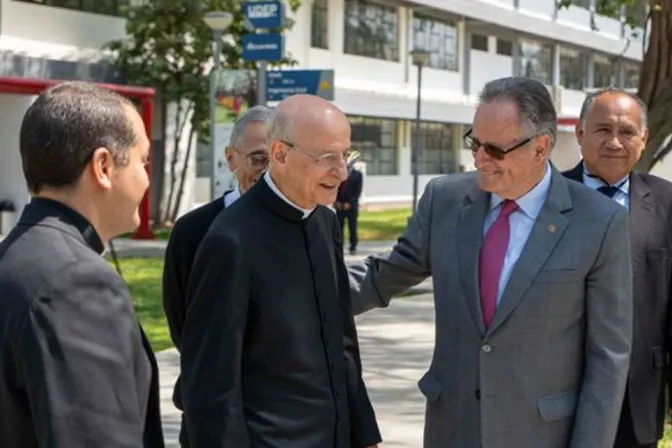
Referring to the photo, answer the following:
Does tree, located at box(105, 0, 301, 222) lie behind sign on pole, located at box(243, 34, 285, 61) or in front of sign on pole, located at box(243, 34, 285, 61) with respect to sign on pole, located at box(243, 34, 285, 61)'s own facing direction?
behind

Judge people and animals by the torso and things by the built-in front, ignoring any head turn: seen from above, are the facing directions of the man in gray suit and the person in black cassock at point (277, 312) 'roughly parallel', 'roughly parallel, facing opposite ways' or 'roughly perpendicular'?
roughly perpendicular

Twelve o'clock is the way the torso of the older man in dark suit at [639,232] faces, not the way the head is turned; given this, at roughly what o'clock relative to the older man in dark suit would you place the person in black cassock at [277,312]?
The person in black cassock is roughly at 1 o'clock from the older man in dark suit.

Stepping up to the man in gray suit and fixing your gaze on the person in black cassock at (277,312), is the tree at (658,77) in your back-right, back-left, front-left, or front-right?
back-right
